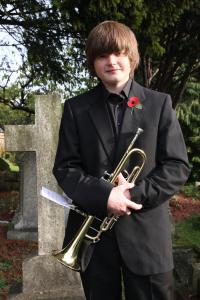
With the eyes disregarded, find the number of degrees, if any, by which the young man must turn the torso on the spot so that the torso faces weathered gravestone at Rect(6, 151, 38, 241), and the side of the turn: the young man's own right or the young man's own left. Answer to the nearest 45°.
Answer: approximately 180°

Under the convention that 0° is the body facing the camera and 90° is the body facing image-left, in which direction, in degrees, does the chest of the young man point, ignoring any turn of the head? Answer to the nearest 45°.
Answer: approximately 0°

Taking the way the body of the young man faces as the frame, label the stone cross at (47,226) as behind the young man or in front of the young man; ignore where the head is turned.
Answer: behind

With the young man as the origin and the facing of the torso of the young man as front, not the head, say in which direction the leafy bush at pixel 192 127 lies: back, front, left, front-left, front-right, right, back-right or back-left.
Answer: back
